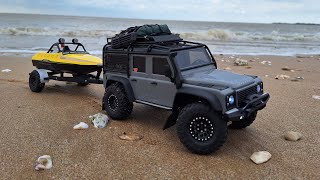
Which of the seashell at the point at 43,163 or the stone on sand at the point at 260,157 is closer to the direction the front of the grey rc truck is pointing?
the stone on sand

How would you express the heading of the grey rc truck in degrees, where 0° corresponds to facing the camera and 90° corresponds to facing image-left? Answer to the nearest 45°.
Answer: approximately 315°

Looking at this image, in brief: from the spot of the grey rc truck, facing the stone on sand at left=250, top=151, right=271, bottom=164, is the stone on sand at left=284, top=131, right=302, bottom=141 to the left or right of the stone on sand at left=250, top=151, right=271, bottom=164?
left

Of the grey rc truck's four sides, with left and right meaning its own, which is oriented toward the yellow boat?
back

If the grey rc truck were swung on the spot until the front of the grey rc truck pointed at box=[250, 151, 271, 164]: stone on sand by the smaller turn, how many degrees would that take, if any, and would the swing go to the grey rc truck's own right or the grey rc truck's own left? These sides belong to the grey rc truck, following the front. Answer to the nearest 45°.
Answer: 0° — it already faces it

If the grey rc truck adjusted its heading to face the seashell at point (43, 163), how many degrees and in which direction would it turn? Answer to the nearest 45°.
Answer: approximately 90° to its right

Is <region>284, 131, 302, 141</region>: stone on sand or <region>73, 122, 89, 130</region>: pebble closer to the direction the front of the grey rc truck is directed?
the stone on sand
